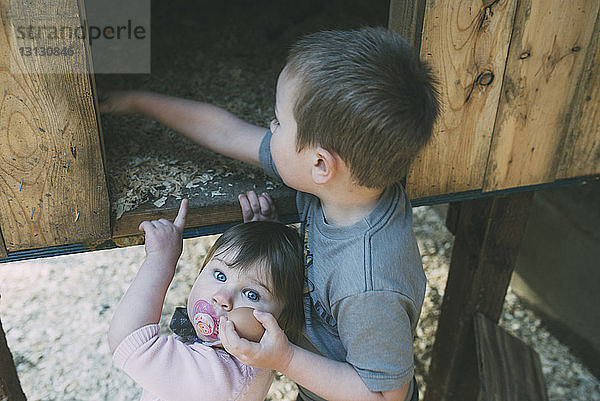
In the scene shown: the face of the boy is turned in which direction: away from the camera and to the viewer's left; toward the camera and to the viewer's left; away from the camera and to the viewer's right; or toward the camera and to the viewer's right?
away from the camera and to the viewer's left

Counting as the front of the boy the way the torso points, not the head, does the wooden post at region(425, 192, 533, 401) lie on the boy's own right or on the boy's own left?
on the boy's own right

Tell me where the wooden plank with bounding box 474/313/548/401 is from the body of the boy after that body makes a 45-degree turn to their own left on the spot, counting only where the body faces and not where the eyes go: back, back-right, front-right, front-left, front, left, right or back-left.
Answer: back
